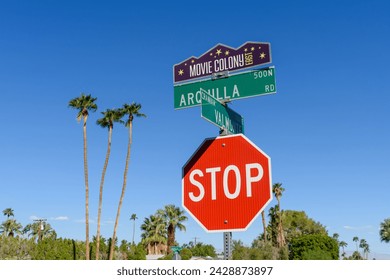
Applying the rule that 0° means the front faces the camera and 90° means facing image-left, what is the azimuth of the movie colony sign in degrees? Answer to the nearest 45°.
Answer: approximately 45°

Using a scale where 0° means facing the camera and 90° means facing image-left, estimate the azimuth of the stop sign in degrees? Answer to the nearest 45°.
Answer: approximately 0°
